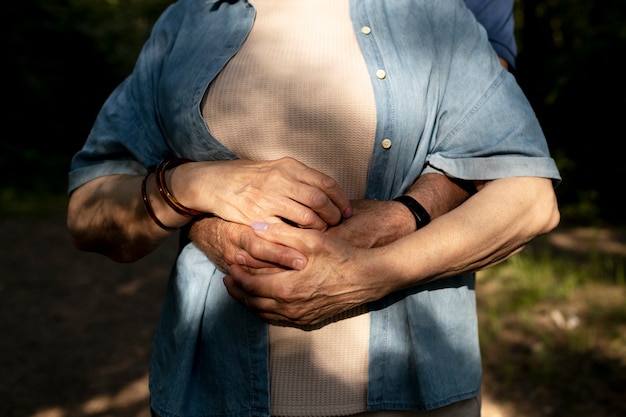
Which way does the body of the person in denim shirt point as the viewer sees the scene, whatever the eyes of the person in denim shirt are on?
toward the camera
